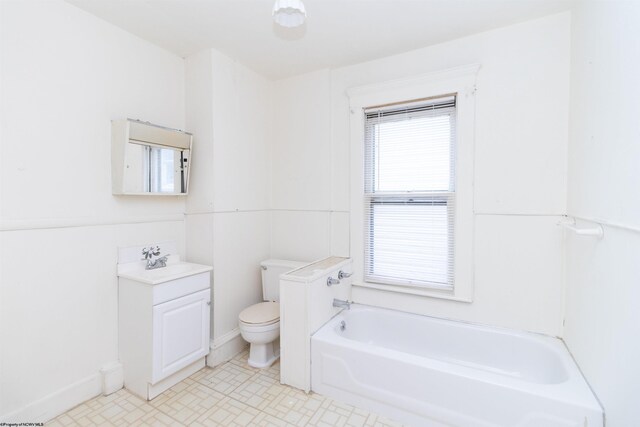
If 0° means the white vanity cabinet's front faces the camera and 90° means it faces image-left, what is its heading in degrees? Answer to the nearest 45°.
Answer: approximately 315°

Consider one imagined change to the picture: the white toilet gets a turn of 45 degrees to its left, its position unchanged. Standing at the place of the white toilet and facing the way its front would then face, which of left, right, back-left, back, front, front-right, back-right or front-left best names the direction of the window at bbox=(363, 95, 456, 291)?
left

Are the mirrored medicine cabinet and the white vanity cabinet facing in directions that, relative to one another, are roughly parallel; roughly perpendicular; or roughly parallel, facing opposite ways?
roughly parallel

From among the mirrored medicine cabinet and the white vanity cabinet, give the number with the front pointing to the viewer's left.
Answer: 0

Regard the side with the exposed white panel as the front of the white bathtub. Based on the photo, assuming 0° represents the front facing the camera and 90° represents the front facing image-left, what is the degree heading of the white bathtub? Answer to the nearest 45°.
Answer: approximately 45°

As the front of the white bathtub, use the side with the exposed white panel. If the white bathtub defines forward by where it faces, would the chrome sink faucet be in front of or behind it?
in front

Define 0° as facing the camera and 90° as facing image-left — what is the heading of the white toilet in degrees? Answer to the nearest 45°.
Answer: approximately 45°

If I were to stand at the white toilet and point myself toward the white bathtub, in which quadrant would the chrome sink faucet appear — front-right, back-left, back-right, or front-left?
back-right

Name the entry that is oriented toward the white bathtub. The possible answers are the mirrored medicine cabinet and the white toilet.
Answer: the mirrored medicine cabinet

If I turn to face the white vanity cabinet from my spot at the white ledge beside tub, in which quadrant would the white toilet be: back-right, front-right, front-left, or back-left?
front-right

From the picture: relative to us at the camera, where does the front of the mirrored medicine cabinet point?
facing the viewer and to the right of the viewer

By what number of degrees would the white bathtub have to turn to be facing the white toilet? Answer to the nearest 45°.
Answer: approximately 45° to its right

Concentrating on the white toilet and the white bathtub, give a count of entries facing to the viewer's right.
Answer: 0
